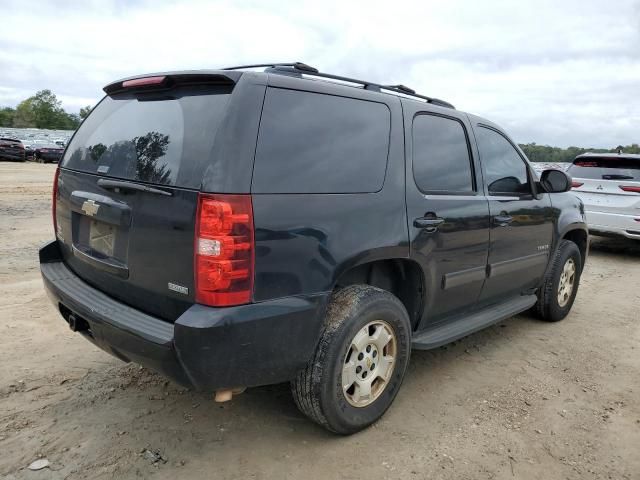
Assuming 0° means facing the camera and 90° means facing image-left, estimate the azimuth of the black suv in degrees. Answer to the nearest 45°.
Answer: approximately 225°

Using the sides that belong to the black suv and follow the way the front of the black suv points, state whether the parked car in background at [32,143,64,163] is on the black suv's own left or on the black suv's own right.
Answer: on the black suv's own left

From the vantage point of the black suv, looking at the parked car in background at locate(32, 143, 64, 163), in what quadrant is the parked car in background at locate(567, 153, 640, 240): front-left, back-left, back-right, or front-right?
front-right

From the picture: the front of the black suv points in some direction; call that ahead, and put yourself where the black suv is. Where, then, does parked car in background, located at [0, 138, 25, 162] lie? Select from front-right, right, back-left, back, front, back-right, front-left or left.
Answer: left

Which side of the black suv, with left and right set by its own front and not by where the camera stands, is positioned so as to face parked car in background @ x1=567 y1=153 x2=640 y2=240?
front
